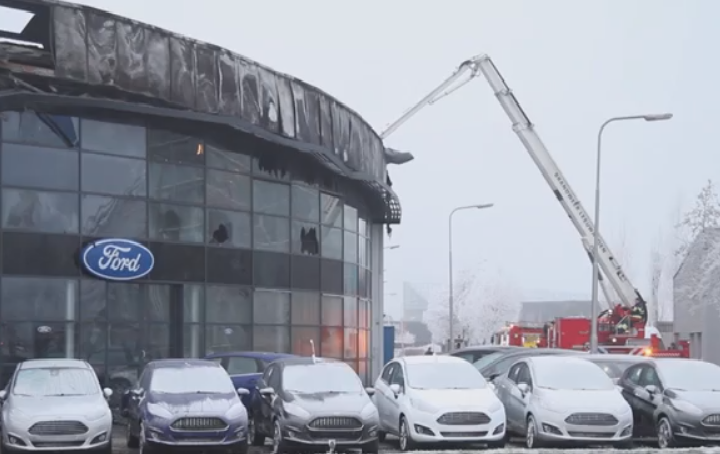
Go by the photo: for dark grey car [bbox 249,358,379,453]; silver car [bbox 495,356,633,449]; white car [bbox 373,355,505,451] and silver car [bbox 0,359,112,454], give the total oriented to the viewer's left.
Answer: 0

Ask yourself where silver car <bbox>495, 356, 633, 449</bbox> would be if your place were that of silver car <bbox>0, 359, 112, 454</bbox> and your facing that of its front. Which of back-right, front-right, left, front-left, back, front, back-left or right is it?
left

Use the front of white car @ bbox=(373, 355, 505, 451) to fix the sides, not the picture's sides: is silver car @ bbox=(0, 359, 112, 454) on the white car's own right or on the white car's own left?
on the white car's own right

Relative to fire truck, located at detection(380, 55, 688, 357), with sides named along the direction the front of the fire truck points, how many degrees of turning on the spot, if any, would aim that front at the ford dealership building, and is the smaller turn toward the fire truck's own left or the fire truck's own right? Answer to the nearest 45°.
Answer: approximately 45° to the fire truck's own left

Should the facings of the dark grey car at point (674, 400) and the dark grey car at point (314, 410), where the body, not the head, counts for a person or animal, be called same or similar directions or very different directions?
same or similar directions

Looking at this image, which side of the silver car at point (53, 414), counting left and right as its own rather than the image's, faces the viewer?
front

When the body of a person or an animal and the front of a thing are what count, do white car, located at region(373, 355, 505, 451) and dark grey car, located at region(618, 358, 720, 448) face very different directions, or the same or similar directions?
same or similar directions

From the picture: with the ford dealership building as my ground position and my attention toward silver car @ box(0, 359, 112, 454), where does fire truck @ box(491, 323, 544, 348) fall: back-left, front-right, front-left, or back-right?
back-left

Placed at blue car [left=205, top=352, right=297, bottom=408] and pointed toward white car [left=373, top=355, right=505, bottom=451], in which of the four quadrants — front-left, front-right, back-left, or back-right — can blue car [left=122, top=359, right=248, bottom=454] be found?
front-right

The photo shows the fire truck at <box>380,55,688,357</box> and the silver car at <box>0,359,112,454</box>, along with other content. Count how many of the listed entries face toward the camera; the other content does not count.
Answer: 1

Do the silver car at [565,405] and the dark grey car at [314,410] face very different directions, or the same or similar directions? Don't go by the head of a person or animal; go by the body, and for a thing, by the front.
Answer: same or similar directions

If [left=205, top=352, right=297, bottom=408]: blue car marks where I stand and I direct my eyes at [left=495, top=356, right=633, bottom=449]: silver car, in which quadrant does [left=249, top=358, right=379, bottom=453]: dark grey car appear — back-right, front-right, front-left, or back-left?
front-right

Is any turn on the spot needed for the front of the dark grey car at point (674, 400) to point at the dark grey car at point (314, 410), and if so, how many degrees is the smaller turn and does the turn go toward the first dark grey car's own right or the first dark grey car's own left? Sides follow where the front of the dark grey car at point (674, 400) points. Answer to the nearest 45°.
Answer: approximately 90° to the first dark grey car's own right

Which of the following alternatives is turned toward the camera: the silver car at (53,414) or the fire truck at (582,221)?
the silver car

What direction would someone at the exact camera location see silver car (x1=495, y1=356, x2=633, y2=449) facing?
facing the viewer and to the right of the viewer
